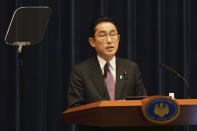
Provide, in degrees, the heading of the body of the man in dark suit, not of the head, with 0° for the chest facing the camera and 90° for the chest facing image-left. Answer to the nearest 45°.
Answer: approximately 0°

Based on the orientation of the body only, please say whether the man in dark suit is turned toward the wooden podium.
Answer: yes
